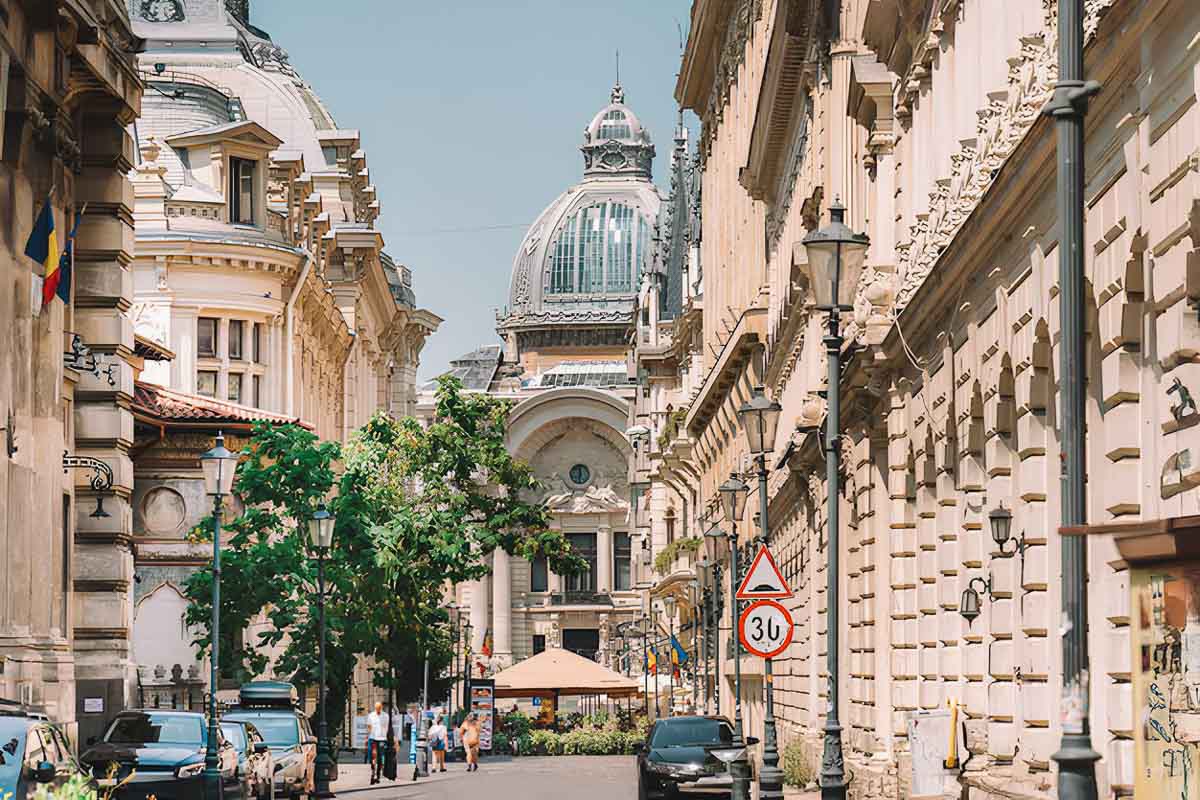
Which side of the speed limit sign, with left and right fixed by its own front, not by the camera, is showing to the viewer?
front

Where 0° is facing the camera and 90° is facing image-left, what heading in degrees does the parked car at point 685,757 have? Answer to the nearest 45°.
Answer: approximately 0°

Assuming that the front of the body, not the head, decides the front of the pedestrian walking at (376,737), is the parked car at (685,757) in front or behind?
in front

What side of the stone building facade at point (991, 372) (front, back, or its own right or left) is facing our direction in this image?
left

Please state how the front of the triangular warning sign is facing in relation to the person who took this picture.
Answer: facing the viewer

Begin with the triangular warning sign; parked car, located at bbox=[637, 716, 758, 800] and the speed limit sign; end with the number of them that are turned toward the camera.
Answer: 3
